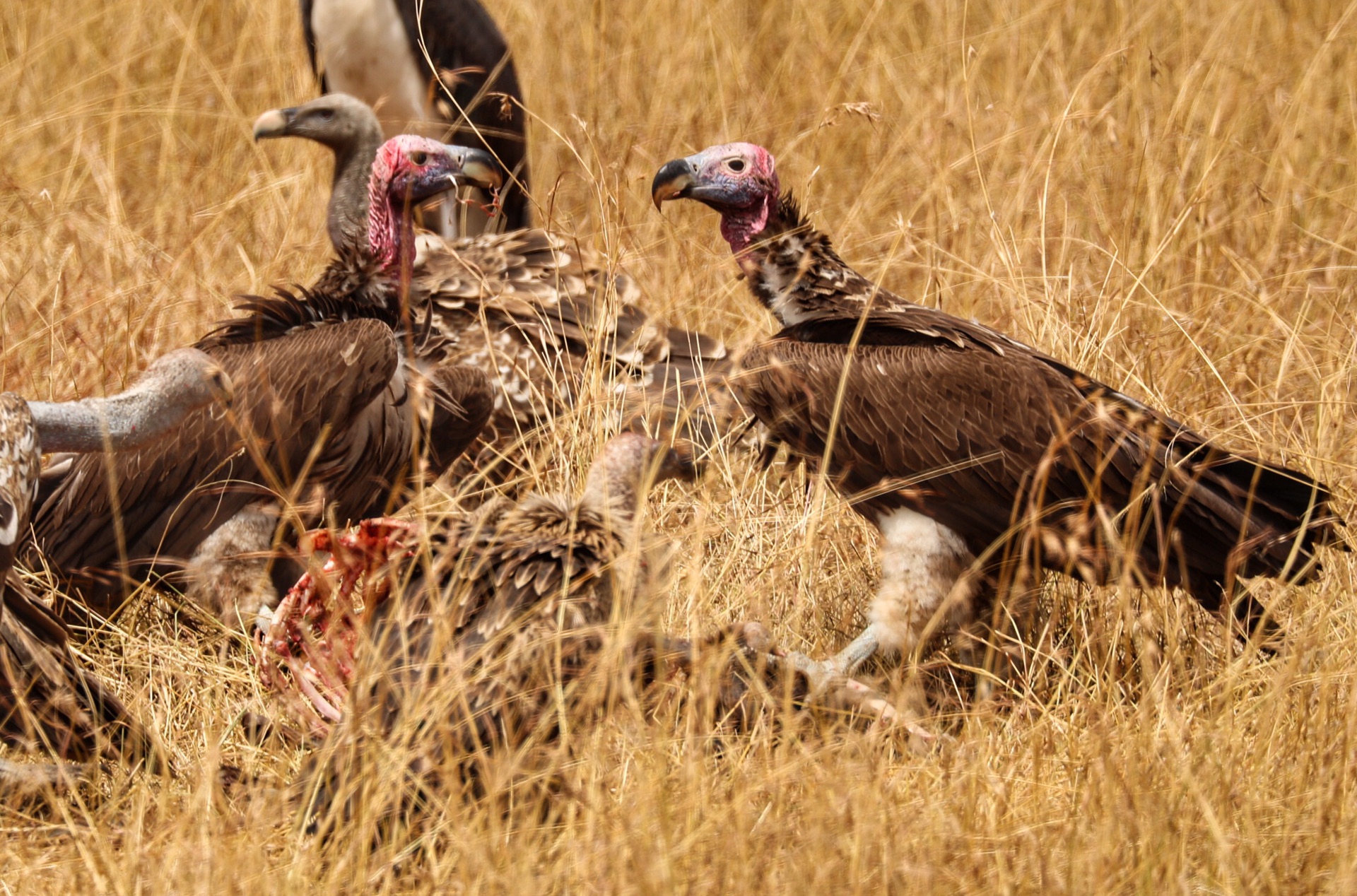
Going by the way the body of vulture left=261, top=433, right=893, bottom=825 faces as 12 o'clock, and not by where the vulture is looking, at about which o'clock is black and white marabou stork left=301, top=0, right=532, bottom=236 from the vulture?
The black and white marabou stork is roughly at 9 o'clock from the vulture.

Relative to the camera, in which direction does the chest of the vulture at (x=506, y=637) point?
to the viewer's right

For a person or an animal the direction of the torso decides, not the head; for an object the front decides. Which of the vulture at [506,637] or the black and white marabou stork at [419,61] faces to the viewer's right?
the vulture

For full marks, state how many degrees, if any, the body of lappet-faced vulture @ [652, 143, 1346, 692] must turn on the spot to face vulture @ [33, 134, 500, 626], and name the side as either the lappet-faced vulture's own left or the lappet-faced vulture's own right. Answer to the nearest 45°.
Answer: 0° — it already faces it

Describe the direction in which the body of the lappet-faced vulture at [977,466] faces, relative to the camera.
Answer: to the viewer's left

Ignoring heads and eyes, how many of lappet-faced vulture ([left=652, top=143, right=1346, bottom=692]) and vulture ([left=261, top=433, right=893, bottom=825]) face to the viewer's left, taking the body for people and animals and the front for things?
1

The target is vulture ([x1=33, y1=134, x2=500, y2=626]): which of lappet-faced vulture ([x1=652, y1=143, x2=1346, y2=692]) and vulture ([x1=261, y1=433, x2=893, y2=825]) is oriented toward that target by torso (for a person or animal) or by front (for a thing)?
the lappet-faced vulture
